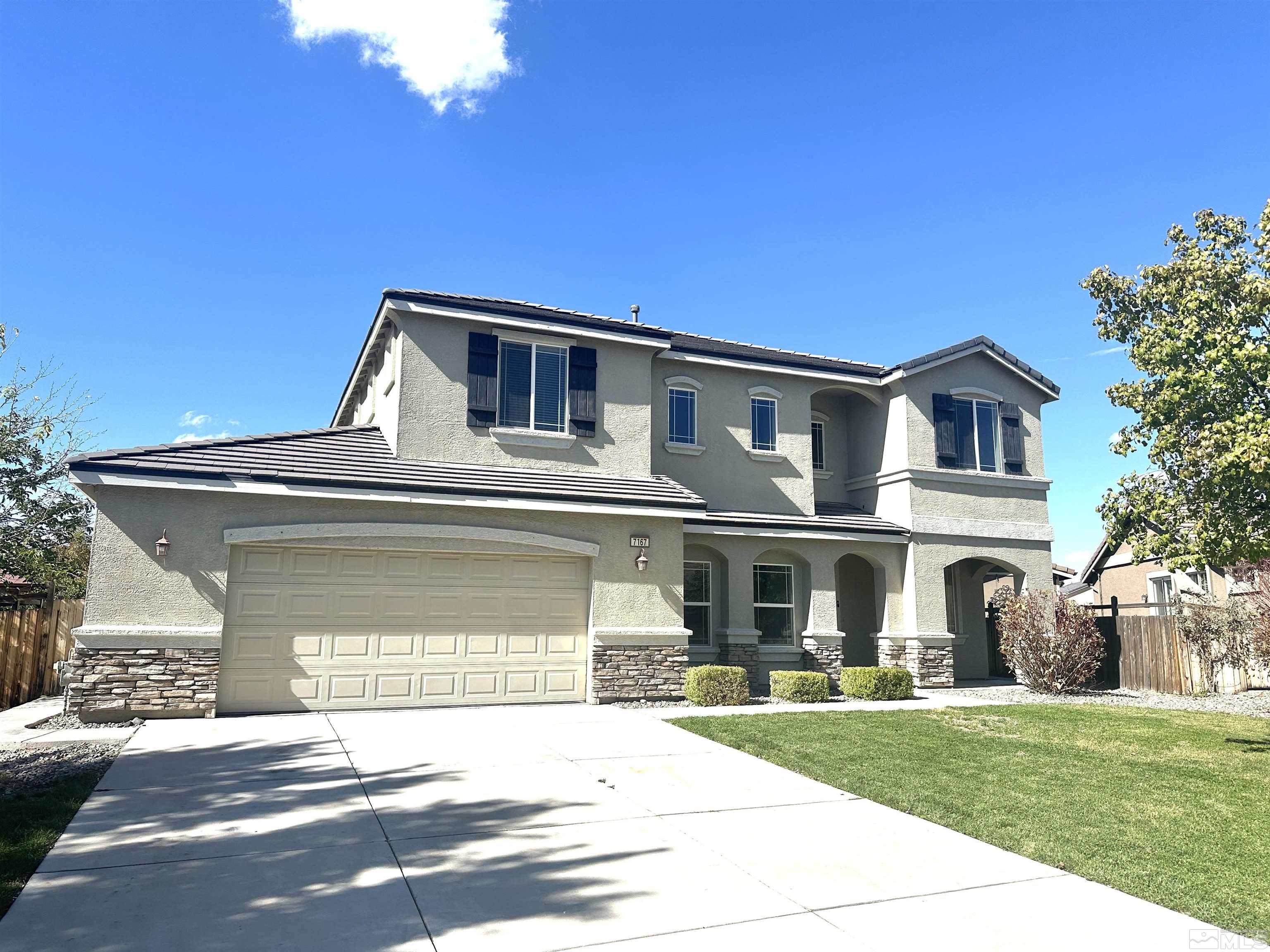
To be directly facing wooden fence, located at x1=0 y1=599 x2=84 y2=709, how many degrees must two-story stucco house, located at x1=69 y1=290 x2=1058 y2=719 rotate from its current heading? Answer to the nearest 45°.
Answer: approximately 90° to its right

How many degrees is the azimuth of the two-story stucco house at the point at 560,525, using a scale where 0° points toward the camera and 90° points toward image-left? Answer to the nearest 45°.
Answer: approximately 0°

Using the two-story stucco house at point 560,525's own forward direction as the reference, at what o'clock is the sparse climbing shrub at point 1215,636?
The sparse climbing shrub is roughly at 9 o'clock from the two-story stucco house.

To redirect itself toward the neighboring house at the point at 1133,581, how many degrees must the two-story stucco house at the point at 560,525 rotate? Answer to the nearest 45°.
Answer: approximately 135° to its left

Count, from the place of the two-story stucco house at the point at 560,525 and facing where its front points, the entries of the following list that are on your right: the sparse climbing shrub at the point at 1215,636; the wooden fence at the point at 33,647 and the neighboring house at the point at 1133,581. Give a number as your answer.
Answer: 1

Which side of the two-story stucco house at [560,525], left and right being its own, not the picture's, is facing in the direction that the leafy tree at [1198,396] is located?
left

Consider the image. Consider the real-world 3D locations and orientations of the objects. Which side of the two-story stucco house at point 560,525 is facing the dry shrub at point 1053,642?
left
